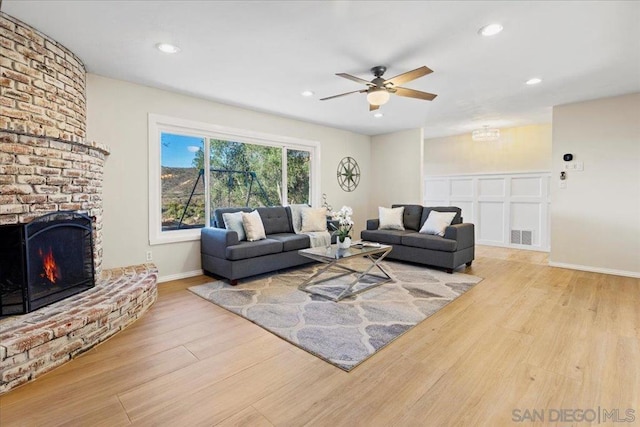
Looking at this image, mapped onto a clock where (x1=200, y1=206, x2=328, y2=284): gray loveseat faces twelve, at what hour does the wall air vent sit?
The wall air vent is roughly at 10 o'clock from the gray loveseat.

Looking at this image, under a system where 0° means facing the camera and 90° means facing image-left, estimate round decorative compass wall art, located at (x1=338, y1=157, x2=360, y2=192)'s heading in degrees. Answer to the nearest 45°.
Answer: approximately 315°

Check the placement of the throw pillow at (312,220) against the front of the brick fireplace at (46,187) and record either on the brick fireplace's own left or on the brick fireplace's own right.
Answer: on the brick fireplace's own left

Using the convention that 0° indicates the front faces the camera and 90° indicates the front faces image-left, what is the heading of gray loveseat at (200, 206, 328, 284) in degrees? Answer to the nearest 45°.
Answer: approximately 315°

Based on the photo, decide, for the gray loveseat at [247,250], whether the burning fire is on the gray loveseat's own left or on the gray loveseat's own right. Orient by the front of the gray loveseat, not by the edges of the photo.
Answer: on the gray loveseat's own right

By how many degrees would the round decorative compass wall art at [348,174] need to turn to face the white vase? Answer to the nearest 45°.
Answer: approximately 45° to its right
